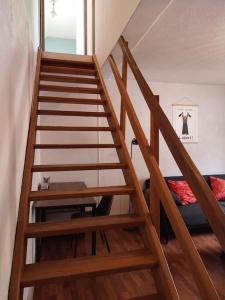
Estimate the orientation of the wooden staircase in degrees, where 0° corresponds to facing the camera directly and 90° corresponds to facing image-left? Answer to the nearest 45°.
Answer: approximately 0°

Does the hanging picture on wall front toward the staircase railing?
yes

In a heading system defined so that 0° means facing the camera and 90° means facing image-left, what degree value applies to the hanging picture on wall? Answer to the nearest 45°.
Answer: approximately 0°

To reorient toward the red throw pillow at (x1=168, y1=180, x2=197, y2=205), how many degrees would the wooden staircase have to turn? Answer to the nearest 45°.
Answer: approximately 135° to its left

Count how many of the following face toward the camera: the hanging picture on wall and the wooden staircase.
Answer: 2

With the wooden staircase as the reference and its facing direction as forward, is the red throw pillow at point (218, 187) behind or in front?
behind

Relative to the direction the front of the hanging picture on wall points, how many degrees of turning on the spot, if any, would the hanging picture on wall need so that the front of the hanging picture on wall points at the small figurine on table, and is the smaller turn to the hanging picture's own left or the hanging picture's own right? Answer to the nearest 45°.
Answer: approximately 45° to the hanging picture's own right

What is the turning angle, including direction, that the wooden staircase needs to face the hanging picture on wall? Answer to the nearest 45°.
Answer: approximately 135° to its left
